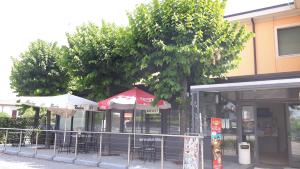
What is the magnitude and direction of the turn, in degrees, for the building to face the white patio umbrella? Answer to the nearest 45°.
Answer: approximately 45° to its right

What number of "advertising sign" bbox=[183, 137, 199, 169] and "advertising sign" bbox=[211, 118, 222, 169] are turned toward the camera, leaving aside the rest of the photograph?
2

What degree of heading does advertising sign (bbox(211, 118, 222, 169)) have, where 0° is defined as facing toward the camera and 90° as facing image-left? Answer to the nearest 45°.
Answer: approximately 0°

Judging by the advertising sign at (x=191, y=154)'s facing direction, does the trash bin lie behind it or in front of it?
behind

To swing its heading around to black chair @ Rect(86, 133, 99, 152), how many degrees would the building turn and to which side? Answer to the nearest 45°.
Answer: approximately 45° to its right

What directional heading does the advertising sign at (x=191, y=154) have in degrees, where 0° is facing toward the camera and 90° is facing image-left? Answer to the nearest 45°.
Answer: approximately 0°

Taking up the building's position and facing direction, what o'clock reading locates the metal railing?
The metal railing is roughly at 1 o'clock from the building.
